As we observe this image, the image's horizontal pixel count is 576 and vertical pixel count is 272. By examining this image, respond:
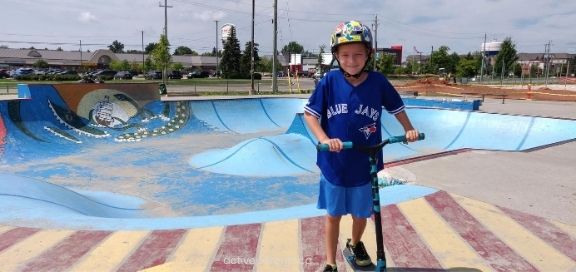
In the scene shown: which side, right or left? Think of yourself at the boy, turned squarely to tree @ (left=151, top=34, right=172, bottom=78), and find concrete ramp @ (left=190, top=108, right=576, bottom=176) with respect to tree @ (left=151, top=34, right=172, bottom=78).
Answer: right

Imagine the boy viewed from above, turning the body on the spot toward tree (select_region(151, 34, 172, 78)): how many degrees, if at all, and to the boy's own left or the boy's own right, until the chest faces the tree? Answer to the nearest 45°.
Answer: approximately 135° to the boy's own right

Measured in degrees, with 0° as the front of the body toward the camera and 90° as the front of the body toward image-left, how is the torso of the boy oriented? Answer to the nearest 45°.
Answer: approximately 0°

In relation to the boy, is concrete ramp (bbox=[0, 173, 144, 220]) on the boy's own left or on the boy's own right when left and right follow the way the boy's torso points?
on the boy's own right

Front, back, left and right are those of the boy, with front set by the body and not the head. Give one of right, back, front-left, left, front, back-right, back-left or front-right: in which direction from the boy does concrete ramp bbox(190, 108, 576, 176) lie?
back
